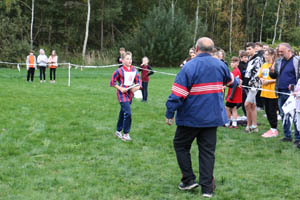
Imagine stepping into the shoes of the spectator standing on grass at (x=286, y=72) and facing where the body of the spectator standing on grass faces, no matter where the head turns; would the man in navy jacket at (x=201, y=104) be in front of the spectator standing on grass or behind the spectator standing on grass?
in front

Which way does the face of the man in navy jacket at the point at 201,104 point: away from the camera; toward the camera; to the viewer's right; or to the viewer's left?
away from the camera

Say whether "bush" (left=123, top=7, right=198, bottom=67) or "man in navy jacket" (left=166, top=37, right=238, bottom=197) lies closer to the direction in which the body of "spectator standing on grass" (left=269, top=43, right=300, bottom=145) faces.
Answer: the man in navy jacket

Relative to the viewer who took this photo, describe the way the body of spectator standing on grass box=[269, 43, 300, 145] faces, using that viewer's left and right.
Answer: facing the viewer and to the left of the viewer

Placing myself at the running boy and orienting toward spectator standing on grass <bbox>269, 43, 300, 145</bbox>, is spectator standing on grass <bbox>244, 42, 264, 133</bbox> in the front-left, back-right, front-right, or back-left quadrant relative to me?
front-left

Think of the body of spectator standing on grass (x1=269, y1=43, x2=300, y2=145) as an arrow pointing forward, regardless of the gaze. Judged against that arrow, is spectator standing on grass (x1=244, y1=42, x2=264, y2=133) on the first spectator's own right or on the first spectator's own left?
on the first spectator's own right

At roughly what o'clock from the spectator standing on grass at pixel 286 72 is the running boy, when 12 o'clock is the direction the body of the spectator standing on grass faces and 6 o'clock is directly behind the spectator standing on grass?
The running boy is roughly at 1 o'clock from the spectator standing on grass.

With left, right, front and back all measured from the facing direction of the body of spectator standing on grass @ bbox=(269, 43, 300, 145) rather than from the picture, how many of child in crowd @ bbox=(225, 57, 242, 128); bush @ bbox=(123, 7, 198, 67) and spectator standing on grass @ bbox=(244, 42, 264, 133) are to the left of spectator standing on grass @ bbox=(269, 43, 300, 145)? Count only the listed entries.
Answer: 0

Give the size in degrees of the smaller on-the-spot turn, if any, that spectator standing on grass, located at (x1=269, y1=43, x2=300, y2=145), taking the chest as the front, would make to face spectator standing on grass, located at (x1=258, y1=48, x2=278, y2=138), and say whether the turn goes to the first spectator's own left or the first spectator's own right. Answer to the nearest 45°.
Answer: approximately 90° to the first spectator's own right

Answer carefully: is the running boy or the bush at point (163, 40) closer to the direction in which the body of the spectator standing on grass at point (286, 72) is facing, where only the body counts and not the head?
the running boy

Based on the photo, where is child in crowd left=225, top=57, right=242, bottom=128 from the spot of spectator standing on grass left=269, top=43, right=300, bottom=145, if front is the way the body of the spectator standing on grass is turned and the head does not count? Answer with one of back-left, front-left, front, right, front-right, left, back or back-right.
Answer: right

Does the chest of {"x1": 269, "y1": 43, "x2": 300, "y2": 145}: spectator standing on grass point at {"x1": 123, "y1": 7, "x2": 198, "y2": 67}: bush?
no
